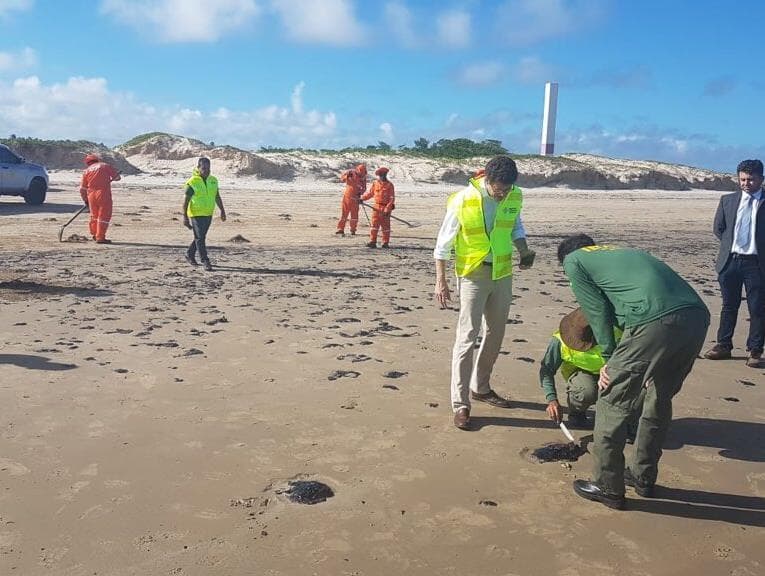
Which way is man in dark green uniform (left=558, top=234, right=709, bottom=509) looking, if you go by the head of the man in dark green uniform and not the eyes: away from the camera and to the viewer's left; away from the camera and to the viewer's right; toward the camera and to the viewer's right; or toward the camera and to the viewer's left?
away from the camera and to the viewer's left

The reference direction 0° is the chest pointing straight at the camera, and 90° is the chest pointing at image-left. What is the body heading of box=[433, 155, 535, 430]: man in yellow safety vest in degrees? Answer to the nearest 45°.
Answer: approximately 315°

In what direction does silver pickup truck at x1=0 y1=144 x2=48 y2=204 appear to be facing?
to the viewer's right

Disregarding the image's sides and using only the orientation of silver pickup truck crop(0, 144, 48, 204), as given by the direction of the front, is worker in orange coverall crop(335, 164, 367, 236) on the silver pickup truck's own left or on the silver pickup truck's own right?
on the silver pickup truck's own right

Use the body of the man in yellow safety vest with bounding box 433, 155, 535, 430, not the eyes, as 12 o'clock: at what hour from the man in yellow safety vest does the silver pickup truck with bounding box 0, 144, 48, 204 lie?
The silver pickup truck is roughly at 6 o'clock from the man in yellow safety vest.

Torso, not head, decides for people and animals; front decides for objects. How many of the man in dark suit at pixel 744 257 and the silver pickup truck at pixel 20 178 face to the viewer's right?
1

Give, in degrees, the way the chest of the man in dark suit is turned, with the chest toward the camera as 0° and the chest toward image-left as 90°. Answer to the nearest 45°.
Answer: approximately 45°

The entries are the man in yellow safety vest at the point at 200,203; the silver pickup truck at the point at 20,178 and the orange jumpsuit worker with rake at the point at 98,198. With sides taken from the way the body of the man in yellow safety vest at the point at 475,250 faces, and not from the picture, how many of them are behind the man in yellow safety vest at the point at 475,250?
3

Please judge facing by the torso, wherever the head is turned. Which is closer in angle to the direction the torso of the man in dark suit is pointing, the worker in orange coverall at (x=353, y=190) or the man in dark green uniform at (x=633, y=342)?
the man in dark green uniform

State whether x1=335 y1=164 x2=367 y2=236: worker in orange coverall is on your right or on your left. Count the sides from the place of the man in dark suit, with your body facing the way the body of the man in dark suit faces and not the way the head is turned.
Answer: on your right

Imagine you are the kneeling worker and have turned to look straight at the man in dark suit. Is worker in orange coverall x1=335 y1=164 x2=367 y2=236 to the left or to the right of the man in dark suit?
left

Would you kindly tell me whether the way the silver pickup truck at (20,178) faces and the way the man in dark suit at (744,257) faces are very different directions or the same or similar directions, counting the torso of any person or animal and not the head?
very different directions
